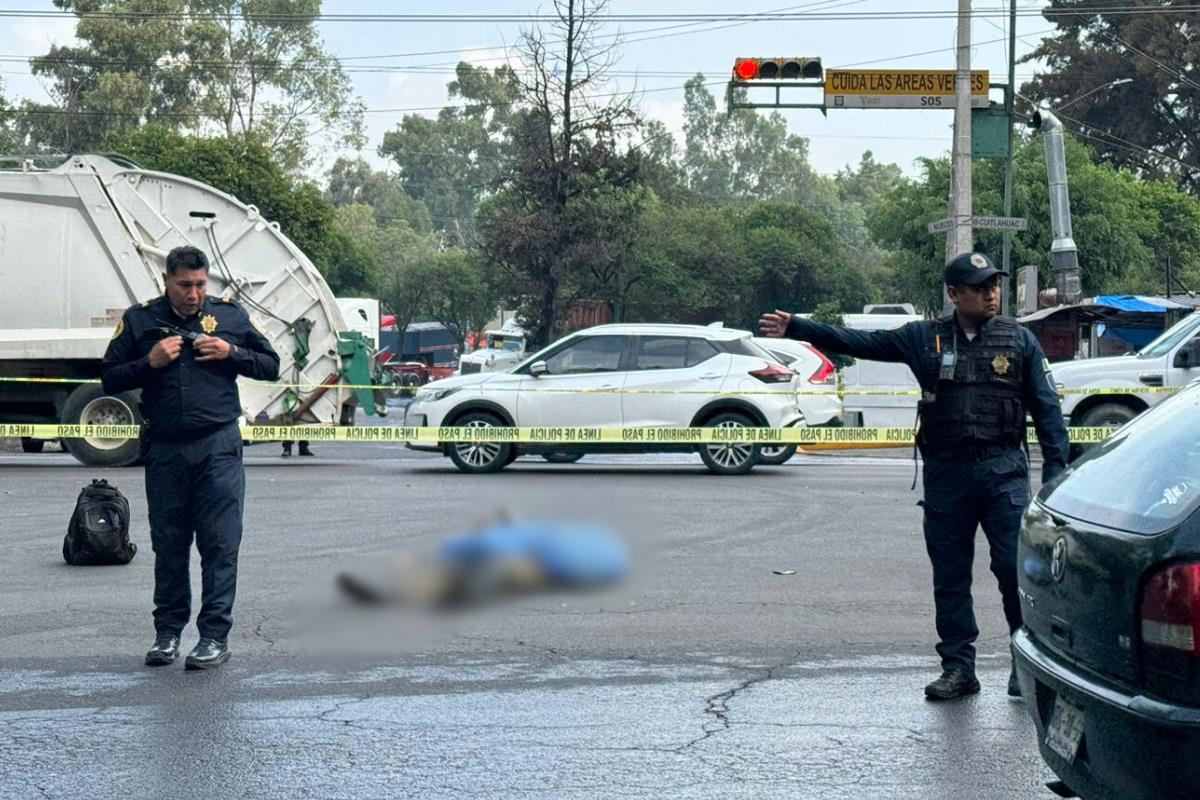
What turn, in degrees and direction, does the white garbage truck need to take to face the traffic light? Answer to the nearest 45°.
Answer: approximately 180°

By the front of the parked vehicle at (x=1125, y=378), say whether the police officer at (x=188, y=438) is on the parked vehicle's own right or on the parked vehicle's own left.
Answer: on the parked vehicle's own left

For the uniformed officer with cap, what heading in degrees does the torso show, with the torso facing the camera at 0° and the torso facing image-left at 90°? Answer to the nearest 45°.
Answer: approximately 0°

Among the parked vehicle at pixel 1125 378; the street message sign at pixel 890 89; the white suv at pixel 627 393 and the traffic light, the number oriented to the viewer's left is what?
2

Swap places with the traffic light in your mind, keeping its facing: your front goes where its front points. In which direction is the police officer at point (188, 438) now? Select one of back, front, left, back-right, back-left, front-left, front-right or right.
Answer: front

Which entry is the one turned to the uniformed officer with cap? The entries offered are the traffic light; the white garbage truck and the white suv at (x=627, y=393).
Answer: the traffic light

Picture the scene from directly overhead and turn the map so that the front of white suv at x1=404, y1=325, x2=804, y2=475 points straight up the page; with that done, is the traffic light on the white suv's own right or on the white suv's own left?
on the white suv's own right

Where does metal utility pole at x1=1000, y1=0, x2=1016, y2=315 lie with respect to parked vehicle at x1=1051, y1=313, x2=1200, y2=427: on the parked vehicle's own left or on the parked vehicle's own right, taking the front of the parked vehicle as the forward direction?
on the parked vehicle's own right

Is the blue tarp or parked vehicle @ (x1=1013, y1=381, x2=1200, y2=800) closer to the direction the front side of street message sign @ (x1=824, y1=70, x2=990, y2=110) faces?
the parked vehicle

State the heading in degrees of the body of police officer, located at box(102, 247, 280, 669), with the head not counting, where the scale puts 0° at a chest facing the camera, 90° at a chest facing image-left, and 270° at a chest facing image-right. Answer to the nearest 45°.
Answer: approximately 0°

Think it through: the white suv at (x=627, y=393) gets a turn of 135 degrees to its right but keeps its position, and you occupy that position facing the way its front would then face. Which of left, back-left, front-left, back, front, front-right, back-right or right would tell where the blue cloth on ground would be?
back-right

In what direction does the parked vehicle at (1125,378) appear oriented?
to the viewer's left

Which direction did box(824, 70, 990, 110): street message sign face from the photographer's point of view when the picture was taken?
facing the viewer

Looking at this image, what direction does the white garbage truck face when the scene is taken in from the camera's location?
facing to the left of the viewer

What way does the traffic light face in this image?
toward the camera
